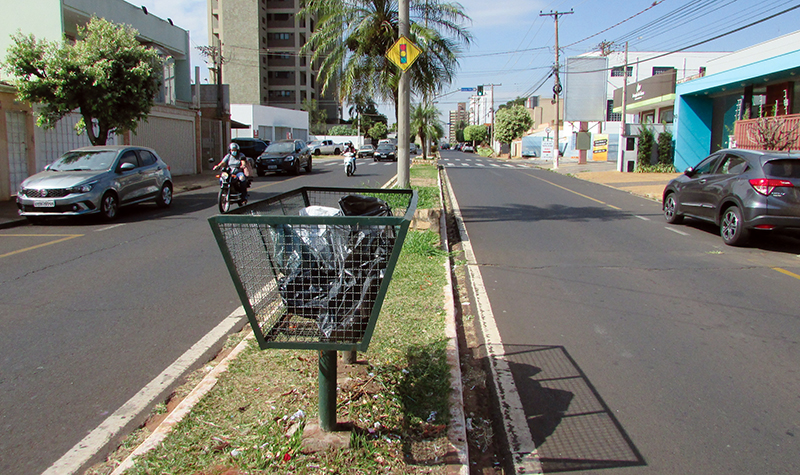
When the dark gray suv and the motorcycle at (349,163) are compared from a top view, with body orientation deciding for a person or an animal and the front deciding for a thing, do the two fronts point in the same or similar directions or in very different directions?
very different directions

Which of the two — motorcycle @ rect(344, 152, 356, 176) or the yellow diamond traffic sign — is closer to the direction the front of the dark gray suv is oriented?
the motorcycle

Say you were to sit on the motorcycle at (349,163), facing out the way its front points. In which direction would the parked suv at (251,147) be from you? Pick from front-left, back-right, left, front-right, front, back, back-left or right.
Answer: back-right

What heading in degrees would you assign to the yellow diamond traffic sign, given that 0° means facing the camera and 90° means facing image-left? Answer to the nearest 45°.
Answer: approximately 0°

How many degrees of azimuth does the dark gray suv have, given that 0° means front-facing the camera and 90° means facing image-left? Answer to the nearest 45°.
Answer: approximately 135°

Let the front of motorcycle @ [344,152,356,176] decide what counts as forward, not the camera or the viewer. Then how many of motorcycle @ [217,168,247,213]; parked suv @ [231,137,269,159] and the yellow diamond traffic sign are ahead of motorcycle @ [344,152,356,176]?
2

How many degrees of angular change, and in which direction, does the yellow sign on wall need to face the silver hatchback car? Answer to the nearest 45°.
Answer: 0° — it already faces it

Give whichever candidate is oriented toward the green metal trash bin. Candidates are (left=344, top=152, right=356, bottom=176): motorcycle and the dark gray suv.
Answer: the motorcycle

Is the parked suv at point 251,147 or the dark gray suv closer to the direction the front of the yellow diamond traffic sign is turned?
the dark gray suv

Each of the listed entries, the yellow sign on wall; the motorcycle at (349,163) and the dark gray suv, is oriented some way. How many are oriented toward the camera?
2
